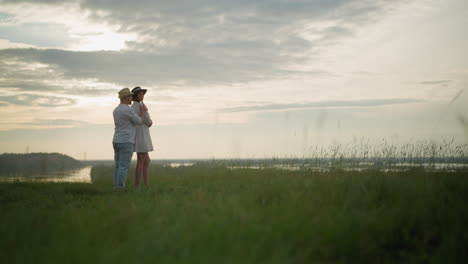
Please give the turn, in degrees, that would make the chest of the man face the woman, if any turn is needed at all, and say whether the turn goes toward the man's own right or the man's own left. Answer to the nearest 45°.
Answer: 0° — they already face them

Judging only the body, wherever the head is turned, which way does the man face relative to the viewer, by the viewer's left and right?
facing away from the viewer and to the right of the viewer
